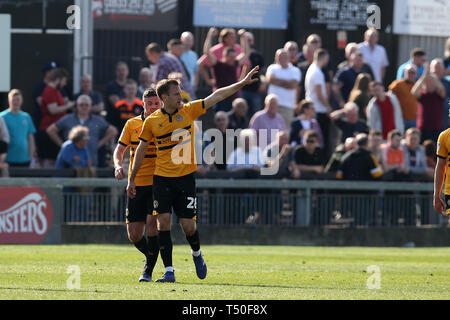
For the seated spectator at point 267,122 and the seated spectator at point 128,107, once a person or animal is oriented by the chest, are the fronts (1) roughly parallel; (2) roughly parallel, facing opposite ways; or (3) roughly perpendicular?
roughly parallel

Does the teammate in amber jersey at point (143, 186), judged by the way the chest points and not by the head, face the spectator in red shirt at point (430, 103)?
no

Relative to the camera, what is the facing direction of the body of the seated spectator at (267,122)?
toward the camera

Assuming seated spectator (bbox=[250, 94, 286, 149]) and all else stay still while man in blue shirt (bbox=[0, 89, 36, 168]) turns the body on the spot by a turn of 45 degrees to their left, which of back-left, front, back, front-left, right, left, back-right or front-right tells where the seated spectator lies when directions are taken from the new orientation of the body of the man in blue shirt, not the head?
front-left

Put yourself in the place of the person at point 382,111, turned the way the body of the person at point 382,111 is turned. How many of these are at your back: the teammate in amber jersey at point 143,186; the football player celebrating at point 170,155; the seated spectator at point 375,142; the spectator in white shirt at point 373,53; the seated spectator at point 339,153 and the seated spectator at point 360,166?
1

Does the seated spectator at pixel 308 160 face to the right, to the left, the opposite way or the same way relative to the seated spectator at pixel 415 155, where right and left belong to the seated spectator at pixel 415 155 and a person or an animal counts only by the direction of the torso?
the same way

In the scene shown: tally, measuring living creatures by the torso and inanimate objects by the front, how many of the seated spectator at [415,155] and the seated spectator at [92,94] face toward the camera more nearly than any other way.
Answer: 2

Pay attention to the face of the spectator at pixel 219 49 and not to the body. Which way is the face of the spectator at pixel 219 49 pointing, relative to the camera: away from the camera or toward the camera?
toward the camera

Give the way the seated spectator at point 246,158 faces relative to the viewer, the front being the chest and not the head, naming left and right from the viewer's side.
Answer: facing the viewer

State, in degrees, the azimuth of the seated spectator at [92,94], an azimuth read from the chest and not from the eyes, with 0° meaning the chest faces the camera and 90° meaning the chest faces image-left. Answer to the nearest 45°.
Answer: approximately 0°

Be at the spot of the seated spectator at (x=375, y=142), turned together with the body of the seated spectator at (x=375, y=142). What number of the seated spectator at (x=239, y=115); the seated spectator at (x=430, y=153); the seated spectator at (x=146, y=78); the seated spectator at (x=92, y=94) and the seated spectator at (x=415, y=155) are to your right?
3

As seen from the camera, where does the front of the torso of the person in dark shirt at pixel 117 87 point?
toward the camera

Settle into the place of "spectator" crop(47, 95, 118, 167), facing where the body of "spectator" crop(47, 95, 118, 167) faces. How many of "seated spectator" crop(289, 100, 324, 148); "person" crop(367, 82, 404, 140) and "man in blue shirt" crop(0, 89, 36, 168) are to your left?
2

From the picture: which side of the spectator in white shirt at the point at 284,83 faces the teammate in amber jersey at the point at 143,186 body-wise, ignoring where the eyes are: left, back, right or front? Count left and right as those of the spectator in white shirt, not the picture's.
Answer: front

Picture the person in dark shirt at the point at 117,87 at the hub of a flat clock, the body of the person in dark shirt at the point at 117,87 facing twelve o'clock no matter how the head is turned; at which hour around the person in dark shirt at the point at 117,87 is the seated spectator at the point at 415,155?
the seated spectator at the point at 415,155 is roughly at 9 o'clock from the person in dark shirt at the point at 117,87.
